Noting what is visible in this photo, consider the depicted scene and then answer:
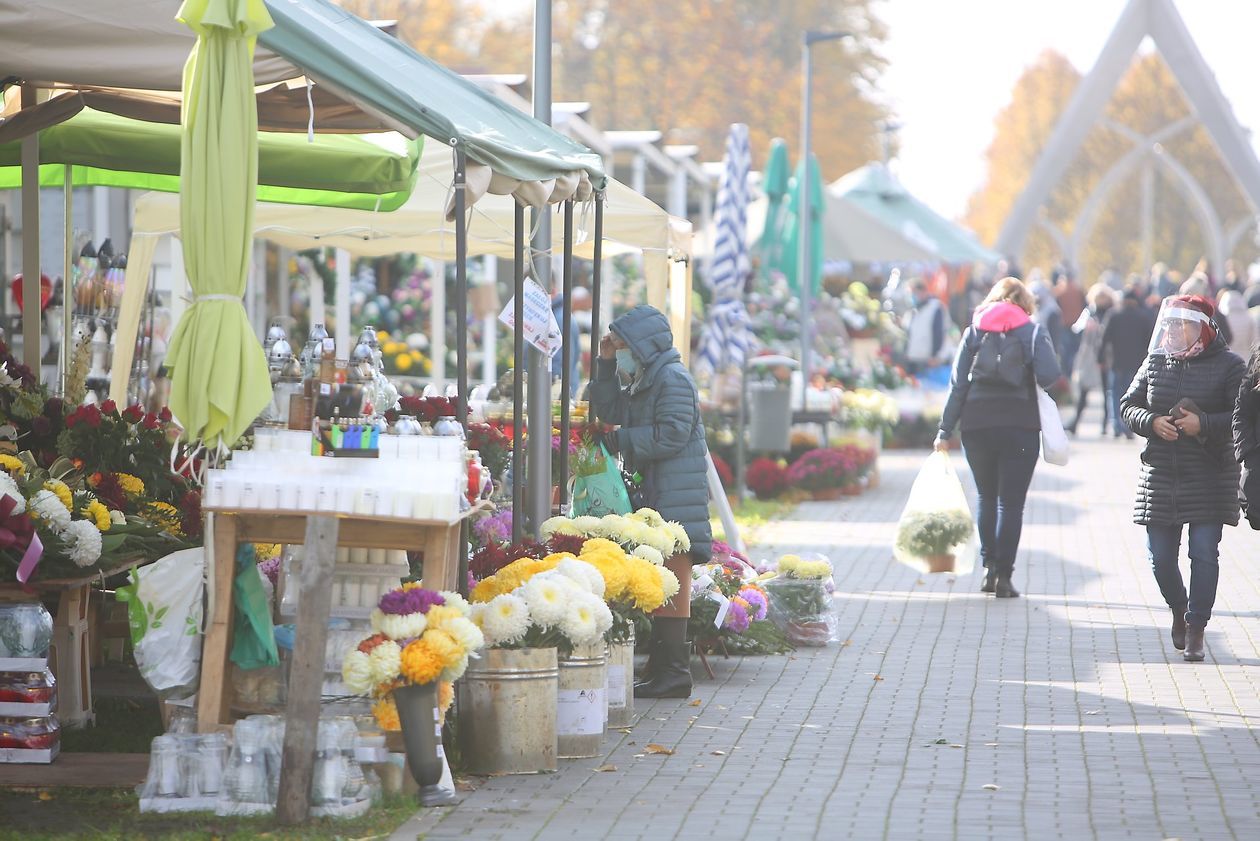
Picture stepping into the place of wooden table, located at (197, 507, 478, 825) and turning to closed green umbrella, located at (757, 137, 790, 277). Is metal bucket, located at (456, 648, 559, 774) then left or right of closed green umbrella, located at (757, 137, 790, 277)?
right

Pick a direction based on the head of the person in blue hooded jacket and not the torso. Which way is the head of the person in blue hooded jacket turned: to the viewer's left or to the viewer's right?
to the viewer's left

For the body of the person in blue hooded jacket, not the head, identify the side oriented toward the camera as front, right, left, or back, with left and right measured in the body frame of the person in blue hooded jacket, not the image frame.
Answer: left

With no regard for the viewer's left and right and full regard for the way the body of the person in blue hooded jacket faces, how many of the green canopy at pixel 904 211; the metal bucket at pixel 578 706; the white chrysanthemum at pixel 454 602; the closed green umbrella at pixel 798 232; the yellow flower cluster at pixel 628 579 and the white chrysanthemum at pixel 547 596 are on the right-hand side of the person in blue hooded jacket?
2

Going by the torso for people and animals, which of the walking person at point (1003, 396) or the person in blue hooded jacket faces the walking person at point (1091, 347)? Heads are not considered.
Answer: the walking person at point (1003, 396)

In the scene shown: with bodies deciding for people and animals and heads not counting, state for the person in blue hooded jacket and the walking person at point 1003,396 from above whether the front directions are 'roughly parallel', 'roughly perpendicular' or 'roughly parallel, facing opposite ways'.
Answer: roughly perpendicular

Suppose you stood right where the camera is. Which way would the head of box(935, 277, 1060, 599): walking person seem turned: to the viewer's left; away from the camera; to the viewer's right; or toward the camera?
away from the camera

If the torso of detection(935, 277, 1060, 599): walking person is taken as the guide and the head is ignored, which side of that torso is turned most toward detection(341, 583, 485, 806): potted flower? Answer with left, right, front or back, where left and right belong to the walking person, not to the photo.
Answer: back

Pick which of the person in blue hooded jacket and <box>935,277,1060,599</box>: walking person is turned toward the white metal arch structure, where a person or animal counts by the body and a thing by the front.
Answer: the walking person

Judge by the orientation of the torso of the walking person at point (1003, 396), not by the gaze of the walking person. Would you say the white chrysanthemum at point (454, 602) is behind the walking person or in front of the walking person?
behind

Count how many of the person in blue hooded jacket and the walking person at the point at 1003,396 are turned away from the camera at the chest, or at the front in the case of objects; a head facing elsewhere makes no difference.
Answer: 1

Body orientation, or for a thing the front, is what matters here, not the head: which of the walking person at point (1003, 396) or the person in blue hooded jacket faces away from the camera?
the walking person

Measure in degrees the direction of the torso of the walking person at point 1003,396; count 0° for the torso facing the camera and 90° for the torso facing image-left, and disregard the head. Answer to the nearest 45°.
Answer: approximately 180°

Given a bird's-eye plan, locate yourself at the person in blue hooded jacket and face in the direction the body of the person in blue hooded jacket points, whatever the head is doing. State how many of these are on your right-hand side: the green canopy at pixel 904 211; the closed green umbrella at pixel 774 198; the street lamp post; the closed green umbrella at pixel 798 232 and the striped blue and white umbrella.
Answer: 5
